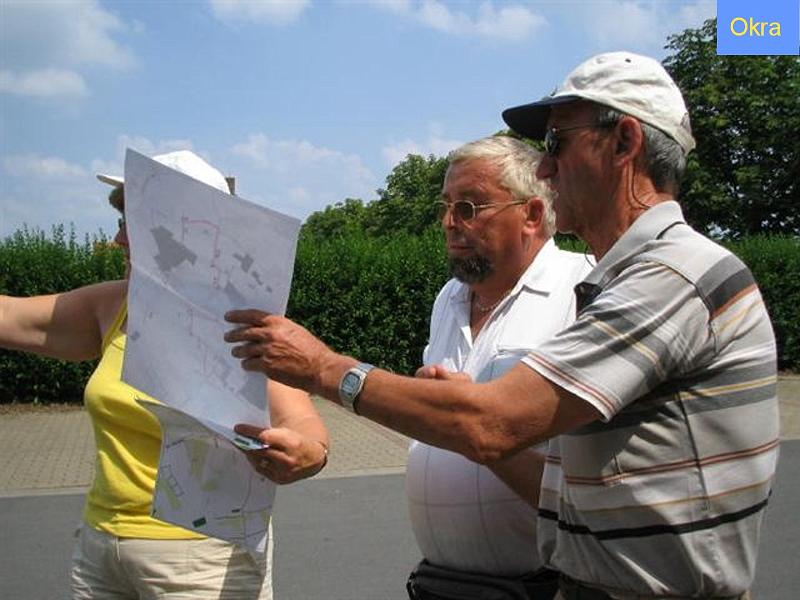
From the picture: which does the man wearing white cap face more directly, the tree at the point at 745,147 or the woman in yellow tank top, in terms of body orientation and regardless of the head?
the woman in yellow tank top

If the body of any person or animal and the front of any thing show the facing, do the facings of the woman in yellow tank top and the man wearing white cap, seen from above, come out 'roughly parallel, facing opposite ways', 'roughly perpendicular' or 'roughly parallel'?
roughly perpendicular

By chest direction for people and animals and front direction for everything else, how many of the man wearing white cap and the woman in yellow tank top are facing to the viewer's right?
0

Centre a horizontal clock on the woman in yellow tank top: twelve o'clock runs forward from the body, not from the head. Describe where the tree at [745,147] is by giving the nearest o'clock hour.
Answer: The tree is roughly at 6 o'clock from the woman in yellow tank top.

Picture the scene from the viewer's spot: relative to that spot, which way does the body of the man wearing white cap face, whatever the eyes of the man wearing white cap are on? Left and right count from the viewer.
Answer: facing to the left of the viewer

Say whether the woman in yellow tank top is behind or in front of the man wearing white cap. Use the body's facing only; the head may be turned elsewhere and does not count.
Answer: in front

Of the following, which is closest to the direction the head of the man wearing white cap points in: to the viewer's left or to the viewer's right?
to the viewer's left

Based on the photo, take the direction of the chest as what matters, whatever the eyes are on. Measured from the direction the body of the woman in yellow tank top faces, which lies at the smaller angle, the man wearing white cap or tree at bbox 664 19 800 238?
the man wearing white cap

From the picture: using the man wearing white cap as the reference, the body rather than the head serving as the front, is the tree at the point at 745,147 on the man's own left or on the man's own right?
on the man's own right

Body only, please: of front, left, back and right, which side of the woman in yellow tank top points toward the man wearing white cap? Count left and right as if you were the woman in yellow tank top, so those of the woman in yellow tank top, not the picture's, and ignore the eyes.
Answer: left
